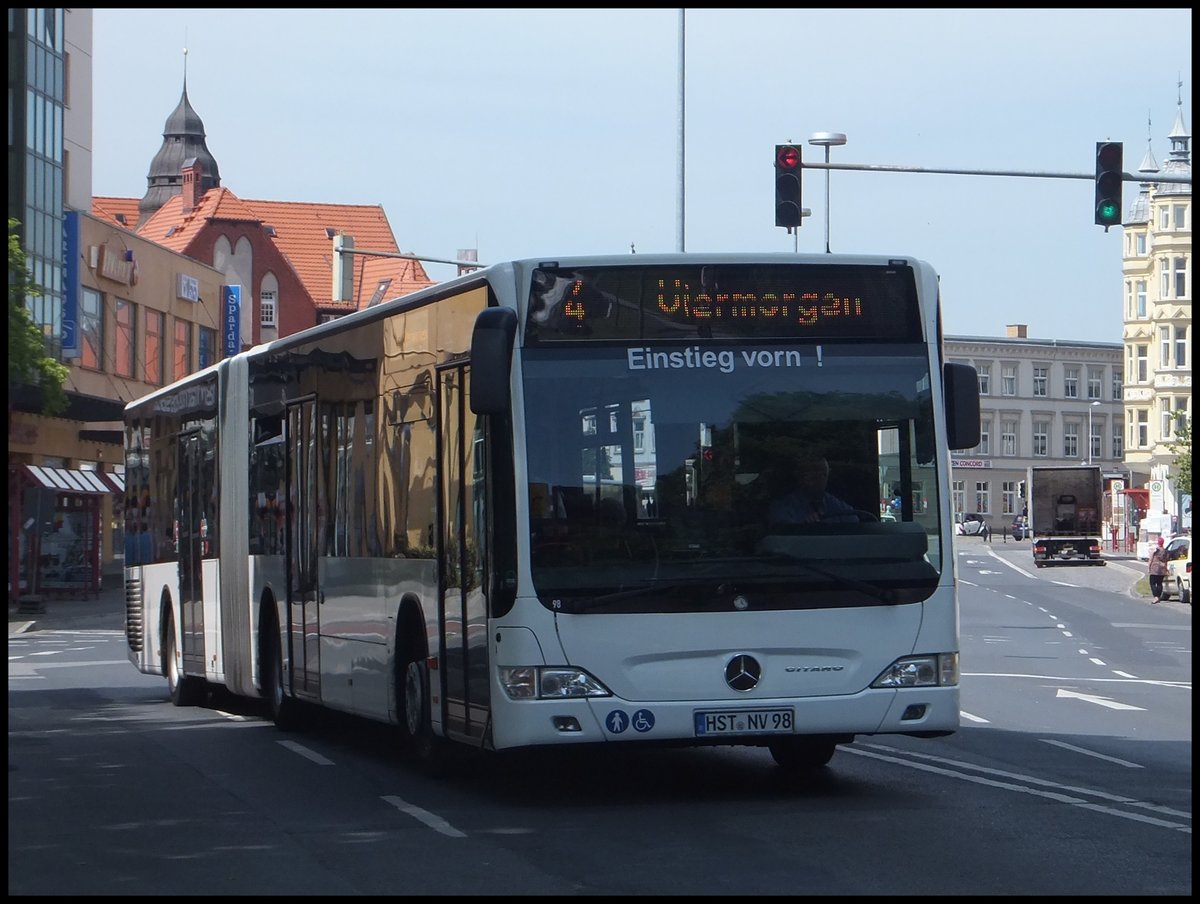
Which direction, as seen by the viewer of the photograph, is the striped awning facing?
facing the viewer and to the right of the viewer

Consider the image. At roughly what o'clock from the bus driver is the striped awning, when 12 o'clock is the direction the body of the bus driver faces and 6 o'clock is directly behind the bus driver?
The striped awning is roughly at 5 o'clock from the bus driver.

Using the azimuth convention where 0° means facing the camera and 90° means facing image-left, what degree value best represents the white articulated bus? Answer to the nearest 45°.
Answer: approximately 315°

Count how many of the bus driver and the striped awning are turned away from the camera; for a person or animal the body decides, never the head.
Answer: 0

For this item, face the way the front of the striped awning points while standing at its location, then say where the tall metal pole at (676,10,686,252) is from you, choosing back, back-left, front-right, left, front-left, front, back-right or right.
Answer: front

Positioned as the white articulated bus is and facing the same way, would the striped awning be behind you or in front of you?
behind

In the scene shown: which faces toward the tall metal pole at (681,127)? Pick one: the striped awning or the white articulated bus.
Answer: the striped awning

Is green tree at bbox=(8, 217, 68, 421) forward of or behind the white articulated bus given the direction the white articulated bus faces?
behind

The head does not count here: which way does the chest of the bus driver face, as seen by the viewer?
toward the camera

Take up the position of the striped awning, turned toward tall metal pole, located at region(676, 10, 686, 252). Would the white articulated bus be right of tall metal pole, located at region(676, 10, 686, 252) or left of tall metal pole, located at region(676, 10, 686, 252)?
right
